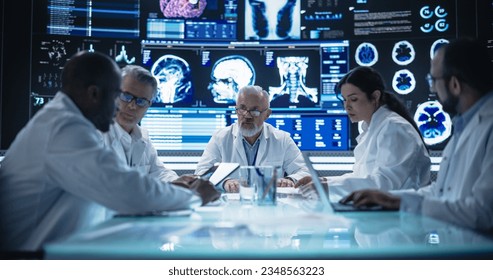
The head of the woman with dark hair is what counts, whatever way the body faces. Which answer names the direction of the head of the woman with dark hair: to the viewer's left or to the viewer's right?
to the viewer's left

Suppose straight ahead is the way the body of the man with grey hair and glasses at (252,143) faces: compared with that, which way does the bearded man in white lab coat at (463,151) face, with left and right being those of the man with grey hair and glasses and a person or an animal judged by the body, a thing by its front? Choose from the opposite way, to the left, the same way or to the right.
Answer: to the right

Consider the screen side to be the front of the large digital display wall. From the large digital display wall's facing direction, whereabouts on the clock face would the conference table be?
The conference table is roughly at 12 o'clock from the large digital display wall.

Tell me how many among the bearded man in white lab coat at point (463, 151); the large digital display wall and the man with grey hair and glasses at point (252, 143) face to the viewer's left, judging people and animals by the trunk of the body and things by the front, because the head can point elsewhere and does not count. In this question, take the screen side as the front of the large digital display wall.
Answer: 1

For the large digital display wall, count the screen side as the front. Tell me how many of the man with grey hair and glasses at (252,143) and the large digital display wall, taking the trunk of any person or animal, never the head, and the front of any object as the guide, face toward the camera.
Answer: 2

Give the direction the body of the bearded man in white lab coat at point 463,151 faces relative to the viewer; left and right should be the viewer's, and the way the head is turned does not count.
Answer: facing to the left of the viewer

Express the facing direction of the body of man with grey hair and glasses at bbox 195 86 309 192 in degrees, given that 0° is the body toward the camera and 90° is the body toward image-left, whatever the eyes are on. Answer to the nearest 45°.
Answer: approximately 0°
